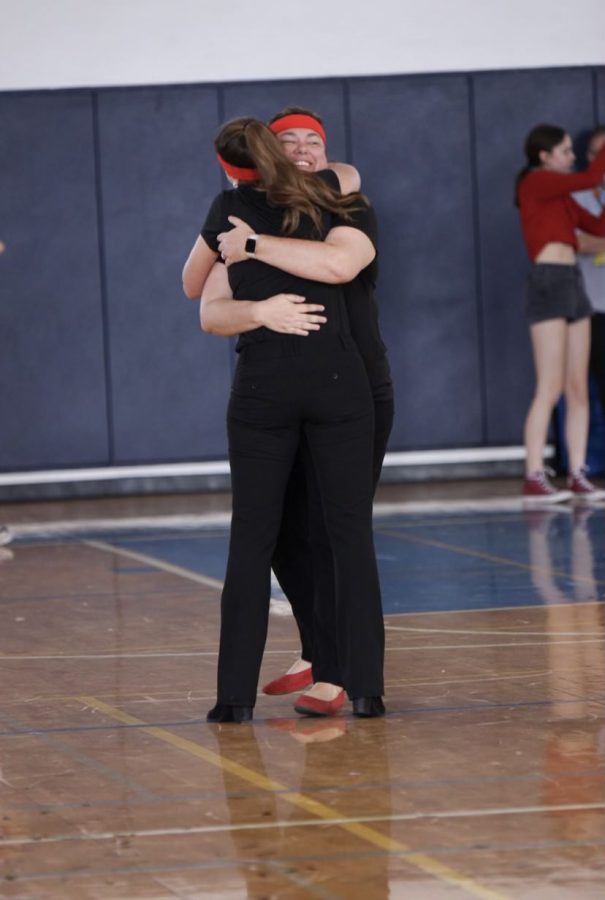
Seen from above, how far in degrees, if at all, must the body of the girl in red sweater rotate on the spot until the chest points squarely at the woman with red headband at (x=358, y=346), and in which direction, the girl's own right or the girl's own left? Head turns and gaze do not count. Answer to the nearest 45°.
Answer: approximately 90° to the girl's own right
